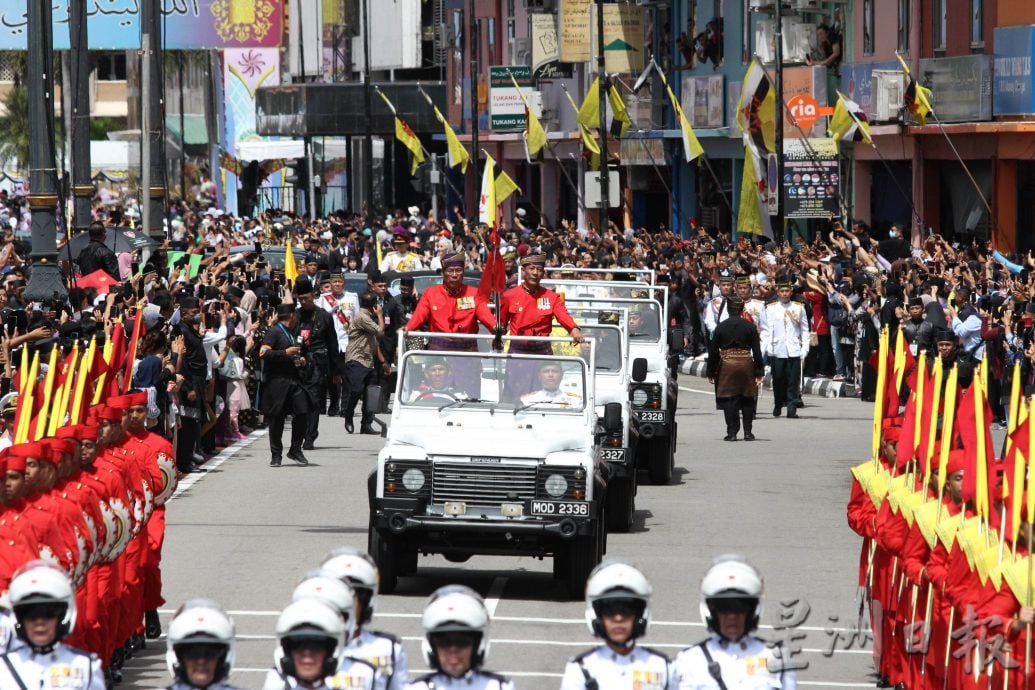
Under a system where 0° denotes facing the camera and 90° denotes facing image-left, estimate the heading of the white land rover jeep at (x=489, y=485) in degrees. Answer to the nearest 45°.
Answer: approximately 0°

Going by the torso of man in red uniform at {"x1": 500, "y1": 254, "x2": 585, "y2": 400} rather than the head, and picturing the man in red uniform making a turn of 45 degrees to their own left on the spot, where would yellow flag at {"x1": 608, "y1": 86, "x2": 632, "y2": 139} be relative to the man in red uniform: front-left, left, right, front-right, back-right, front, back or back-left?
back-left

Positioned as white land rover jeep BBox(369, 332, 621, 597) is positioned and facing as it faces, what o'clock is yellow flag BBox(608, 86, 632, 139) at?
The yellow flag is roughly at 6 o'clock from the white land rover jeep.

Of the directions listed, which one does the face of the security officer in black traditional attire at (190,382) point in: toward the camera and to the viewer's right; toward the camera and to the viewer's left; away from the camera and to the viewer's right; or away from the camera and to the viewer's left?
toward the camera and to the viewer's right
